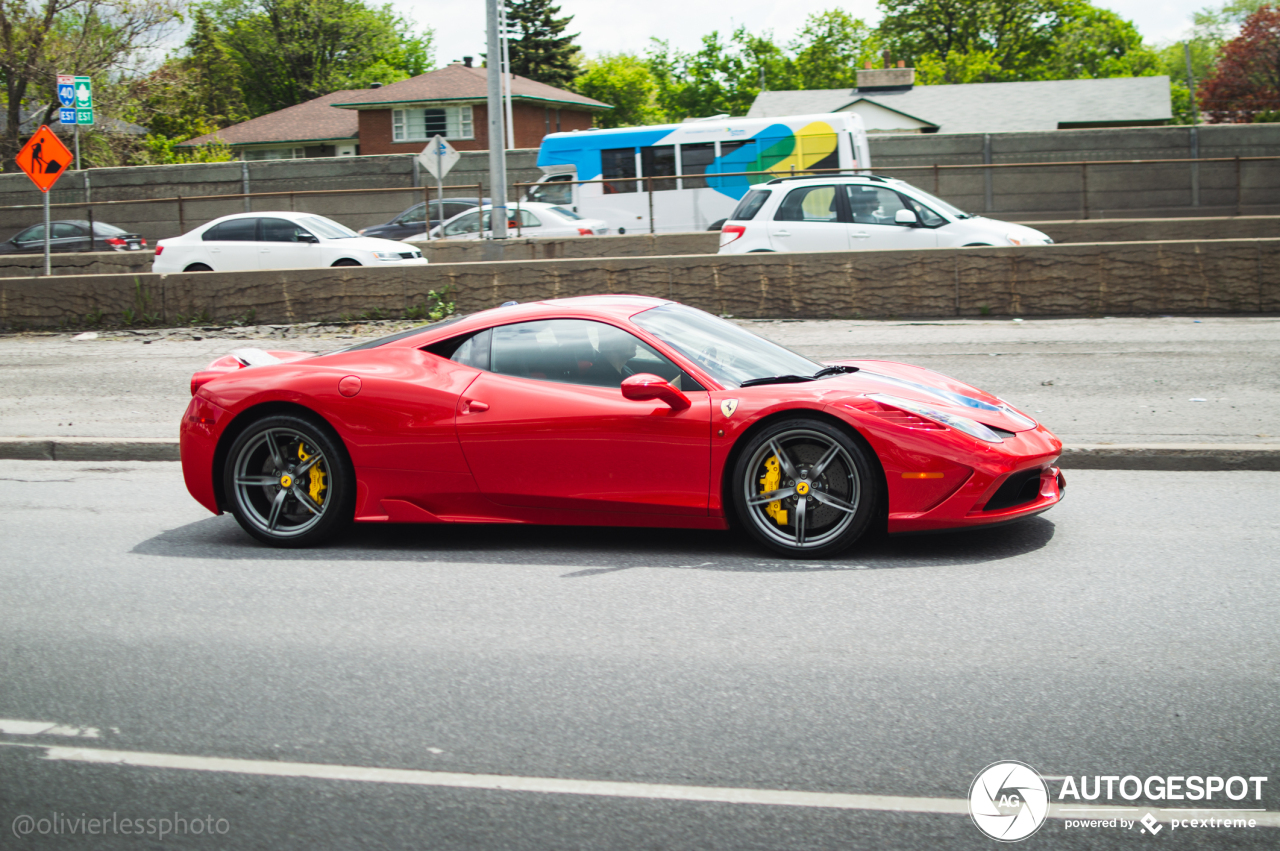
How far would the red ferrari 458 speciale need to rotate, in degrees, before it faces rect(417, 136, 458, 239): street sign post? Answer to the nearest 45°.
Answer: approximately 90° to its left

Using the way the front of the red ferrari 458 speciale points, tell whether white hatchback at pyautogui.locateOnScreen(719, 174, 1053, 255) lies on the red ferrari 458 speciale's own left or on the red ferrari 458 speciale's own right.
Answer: on the red ferrari 458 speciale's own left

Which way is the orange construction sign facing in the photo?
toward the camera

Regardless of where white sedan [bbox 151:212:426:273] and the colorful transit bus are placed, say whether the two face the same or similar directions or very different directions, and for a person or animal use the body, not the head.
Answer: very different directions

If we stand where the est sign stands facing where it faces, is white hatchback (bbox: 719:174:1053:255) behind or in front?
in front

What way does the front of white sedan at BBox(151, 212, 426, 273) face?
to the viewer's right

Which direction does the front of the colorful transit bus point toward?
to the viewer's left

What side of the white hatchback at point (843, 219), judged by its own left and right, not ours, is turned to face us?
right

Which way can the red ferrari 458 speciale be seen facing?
to the viewer's right

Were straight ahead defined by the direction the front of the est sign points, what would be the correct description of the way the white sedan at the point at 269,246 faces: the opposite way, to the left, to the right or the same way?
to the left

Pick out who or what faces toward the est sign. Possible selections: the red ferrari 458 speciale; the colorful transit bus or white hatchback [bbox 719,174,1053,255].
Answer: the colorful transit bus

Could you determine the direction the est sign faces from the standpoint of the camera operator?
facing the viewer

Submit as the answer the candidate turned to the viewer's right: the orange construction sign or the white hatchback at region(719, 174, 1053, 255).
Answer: the white hatchback

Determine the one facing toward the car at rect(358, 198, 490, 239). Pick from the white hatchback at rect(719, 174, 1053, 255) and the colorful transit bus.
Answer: the colorful transit bus

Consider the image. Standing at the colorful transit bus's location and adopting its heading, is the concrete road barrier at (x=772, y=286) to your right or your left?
on your left
